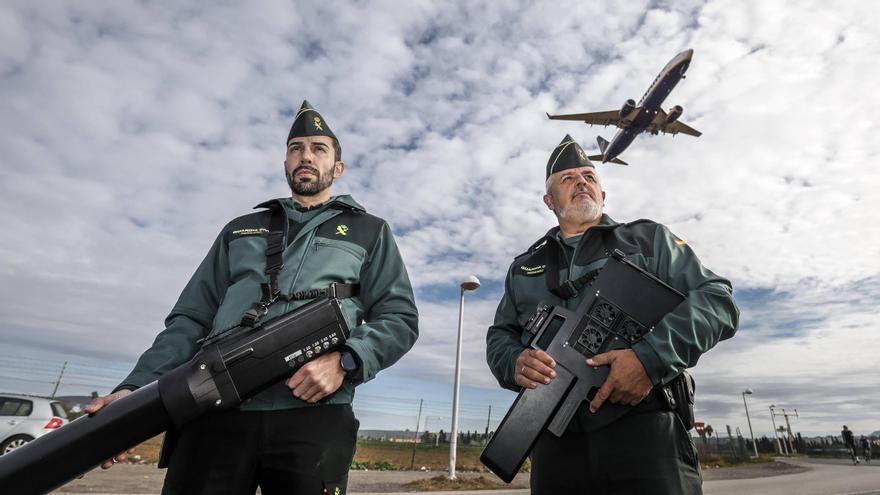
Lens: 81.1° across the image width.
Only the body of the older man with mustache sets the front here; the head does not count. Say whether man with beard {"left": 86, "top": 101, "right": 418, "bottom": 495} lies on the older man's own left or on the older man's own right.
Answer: on the older man's own right

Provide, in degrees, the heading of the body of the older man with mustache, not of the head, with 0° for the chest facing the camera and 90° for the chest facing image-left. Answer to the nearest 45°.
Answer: approximately 0°

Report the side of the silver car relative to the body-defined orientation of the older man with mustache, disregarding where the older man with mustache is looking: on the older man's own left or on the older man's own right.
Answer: on the older man's own right

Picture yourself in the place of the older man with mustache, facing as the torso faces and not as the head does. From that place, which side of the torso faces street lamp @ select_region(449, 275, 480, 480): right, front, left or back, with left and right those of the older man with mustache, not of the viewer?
back

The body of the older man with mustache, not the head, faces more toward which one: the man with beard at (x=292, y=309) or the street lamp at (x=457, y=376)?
the man with beard

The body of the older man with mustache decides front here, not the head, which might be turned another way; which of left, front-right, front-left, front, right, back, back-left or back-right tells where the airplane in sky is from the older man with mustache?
back
